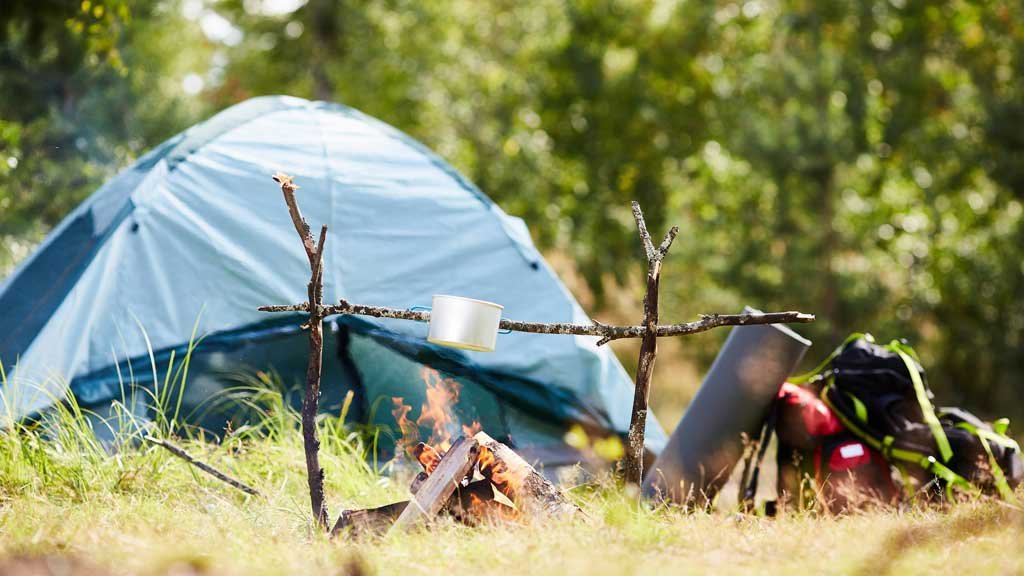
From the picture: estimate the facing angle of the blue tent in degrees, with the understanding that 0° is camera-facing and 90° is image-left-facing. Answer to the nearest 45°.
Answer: approximately 0°

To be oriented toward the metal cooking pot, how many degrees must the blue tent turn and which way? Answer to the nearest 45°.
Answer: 0° — it already faces it

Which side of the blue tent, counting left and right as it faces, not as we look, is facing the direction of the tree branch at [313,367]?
front

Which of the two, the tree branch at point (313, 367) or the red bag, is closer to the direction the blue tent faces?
the tree branch

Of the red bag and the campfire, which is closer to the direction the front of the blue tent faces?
the campfire

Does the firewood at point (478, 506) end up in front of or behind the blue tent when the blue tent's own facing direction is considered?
in front

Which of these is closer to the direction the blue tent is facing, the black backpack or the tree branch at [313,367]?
the tree branch

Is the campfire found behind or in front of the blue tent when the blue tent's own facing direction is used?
in front

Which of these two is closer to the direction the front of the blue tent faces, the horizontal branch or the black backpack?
the horizontal branch

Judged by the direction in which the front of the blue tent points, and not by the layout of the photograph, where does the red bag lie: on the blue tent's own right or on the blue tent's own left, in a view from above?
on the blue tent's own left
